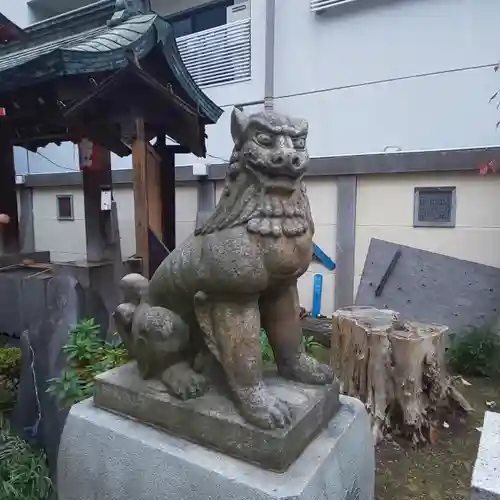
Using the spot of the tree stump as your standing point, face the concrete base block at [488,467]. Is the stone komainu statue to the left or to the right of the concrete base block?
right

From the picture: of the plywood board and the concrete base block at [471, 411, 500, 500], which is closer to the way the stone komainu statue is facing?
the concrete base block

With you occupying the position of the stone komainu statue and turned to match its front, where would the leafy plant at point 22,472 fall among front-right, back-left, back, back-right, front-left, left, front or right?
back

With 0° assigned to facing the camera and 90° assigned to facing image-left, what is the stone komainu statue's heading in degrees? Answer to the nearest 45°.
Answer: approximately 315°

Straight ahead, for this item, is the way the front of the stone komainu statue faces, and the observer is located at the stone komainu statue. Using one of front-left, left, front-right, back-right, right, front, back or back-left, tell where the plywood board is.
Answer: left

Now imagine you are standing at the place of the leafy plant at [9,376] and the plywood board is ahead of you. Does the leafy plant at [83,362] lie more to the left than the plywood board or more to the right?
right

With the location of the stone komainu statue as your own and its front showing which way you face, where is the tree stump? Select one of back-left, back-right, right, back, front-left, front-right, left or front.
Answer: left

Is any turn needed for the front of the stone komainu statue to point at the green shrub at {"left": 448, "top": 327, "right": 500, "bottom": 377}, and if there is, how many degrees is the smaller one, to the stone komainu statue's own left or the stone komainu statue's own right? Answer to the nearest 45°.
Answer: approximately 90° to the stone komainu statue's own left
